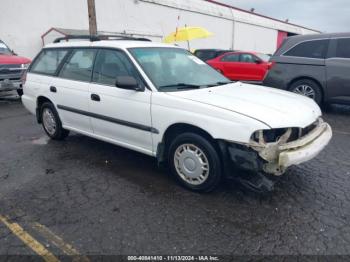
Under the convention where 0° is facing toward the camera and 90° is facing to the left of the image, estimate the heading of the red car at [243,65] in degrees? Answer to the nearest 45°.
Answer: approximately 270°

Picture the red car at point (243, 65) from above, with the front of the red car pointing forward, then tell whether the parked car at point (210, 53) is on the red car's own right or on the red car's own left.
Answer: on the red car's own left

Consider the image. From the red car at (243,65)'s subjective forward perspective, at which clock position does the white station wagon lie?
The white station wagon is roughly at 3 o'clock from the red car.

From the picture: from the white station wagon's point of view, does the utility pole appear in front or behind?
behind

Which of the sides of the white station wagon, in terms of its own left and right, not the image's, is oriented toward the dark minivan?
left

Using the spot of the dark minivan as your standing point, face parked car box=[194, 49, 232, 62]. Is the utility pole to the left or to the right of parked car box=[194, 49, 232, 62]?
left

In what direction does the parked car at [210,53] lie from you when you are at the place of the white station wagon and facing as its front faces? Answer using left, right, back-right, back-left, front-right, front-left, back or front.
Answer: back-left
